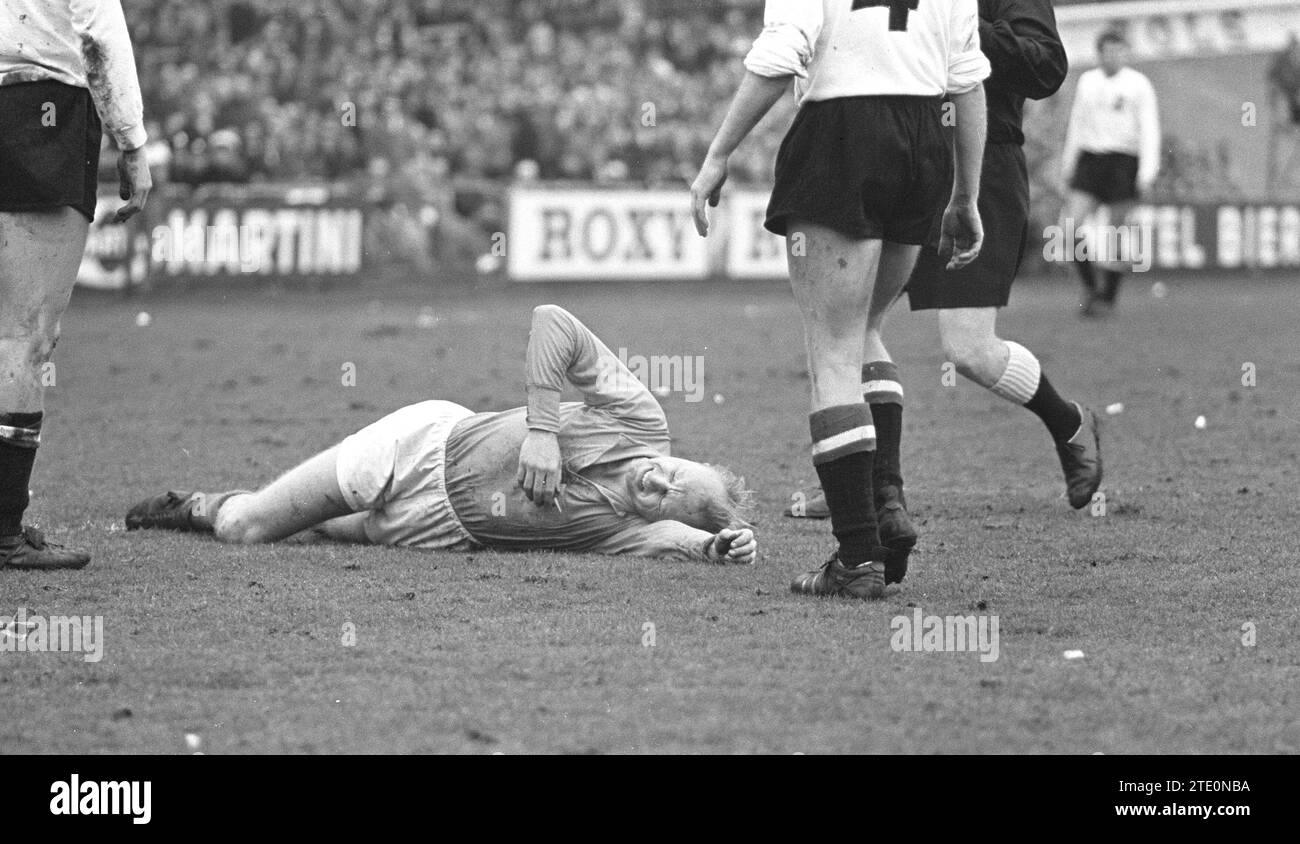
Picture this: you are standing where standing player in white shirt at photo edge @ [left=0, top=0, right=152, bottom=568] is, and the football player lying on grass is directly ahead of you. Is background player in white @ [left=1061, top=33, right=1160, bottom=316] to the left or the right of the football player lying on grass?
left

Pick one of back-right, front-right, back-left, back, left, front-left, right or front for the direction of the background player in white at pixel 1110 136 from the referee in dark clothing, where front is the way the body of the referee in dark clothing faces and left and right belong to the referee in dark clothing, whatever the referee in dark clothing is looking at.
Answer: right

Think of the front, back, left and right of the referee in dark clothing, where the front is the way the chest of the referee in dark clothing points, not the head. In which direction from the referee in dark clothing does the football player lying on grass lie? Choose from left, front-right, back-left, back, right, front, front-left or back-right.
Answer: front-left

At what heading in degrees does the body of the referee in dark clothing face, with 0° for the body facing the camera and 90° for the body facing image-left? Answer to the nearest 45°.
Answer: approximately 90°
